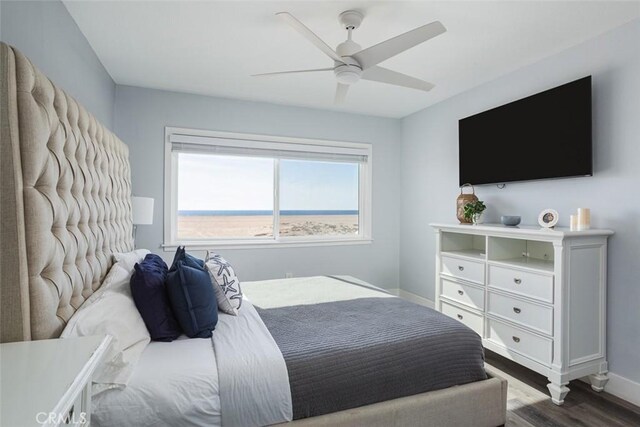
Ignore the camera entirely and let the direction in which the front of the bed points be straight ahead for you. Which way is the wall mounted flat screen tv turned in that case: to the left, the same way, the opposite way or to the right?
the opposite way

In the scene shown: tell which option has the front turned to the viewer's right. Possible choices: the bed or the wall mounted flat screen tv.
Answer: the bed

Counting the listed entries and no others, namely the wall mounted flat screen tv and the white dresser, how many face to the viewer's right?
0

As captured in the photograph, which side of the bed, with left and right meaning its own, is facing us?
right

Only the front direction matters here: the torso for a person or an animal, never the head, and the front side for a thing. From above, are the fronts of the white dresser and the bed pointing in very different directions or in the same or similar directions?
very different directions

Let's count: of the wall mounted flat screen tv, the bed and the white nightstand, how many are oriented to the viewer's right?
2

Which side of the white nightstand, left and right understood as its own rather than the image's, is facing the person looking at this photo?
right

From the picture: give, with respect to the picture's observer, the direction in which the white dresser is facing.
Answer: facing the viewer and to the left of the viewer

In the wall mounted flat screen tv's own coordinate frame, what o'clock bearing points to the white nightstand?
The white nightstand is roughly at 11 o'clock from the wall mounted flat screen tv.
